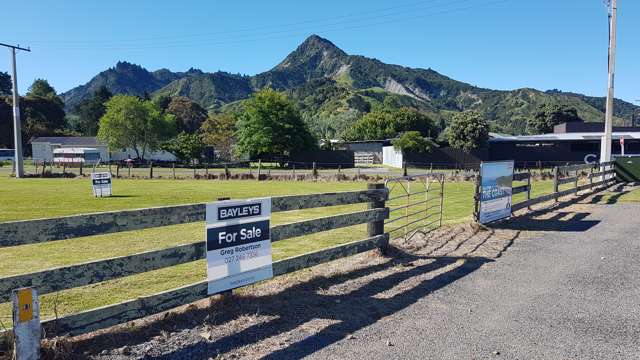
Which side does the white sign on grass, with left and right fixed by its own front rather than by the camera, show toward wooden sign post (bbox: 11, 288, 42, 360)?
front

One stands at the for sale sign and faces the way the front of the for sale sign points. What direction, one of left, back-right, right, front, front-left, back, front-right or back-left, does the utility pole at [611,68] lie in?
left

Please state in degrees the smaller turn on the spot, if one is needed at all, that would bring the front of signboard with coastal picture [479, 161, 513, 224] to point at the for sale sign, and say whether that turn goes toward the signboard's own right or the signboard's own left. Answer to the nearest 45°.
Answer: approximately 45° to the signboard's own right

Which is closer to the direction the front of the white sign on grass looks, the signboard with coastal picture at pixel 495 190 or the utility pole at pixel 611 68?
the signboard with coastal picture

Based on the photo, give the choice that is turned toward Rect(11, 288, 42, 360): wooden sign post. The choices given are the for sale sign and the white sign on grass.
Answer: the white sign on grass

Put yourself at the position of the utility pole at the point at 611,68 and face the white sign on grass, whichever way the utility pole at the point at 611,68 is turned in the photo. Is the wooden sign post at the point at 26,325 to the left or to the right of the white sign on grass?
left

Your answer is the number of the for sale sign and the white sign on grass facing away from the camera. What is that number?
0

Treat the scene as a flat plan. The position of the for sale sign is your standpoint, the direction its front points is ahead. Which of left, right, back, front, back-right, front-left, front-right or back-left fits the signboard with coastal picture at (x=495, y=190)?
left

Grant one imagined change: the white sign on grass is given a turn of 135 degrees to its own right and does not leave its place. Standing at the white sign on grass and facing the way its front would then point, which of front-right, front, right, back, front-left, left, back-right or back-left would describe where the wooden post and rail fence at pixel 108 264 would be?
back-left

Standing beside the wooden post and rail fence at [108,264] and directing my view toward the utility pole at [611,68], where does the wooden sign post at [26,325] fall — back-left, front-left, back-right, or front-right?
back-right

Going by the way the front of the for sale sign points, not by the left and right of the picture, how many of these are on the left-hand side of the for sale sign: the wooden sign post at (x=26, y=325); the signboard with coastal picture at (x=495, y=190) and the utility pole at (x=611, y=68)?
2

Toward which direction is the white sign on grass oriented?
toward the camera

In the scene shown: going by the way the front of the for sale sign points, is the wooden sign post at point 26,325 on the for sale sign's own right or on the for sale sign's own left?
on the for sale sign's own right

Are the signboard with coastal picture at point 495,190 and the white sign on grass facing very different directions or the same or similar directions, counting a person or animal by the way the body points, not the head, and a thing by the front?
same or similar directions
